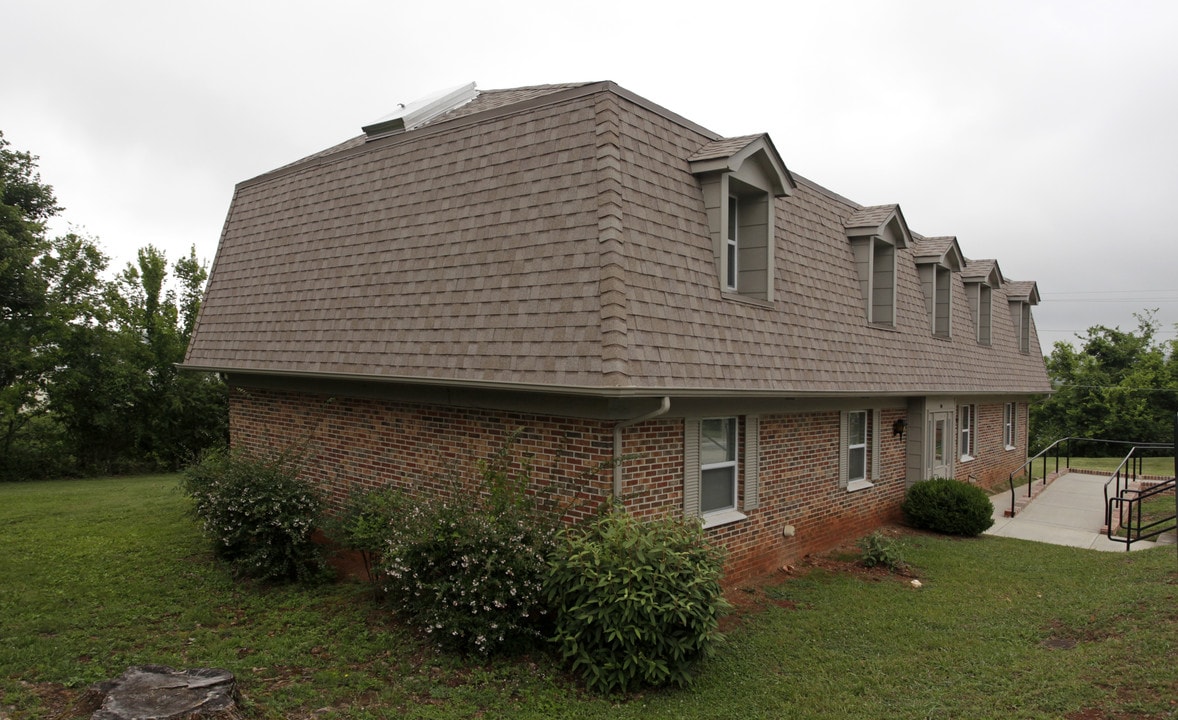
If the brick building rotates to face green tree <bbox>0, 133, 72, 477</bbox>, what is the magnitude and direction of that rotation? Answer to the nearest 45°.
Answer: approximately 180°

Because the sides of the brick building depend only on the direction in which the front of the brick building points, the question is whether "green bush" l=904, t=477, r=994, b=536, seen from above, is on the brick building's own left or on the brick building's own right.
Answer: on the brick building's own left

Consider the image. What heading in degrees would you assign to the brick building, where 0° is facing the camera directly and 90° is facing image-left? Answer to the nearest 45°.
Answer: approximately 315°

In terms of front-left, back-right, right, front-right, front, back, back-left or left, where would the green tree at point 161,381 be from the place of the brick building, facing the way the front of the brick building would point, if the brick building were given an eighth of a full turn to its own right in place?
back-right

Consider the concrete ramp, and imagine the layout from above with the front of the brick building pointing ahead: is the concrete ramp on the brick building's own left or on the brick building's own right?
on the brick building's own left

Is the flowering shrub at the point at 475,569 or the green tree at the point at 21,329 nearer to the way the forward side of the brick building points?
the flowering shrub
